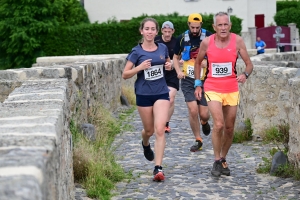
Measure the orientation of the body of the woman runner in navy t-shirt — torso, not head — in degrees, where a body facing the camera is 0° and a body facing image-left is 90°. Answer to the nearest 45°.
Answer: approximately 0°

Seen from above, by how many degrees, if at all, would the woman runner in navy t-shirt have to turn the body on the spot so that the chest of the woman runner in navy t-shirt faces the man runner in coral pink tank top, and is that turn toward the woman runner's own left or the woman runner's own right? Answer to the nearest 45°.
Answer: approximately 90° to the woman runner's own left

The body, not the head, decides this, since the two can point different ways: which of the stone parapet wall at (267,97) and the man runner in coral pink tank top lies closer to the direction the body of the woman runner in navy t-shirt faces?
the man runner in coral pink tank top

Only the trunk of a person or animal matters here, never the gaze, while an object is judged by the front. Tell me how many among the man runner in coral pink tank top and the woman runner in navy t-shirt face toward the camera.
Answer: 2

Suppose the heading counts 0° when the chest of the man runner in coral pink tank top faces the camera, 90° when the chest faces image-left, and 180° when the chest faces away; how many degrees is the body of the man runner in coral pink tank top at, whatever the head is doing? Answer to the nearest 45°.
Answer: approximately 0°

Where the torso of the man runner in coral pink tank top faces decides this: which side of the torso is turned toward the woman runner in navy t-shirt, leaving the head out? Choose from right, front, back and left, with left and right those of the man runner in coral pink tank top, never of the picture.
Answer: right
